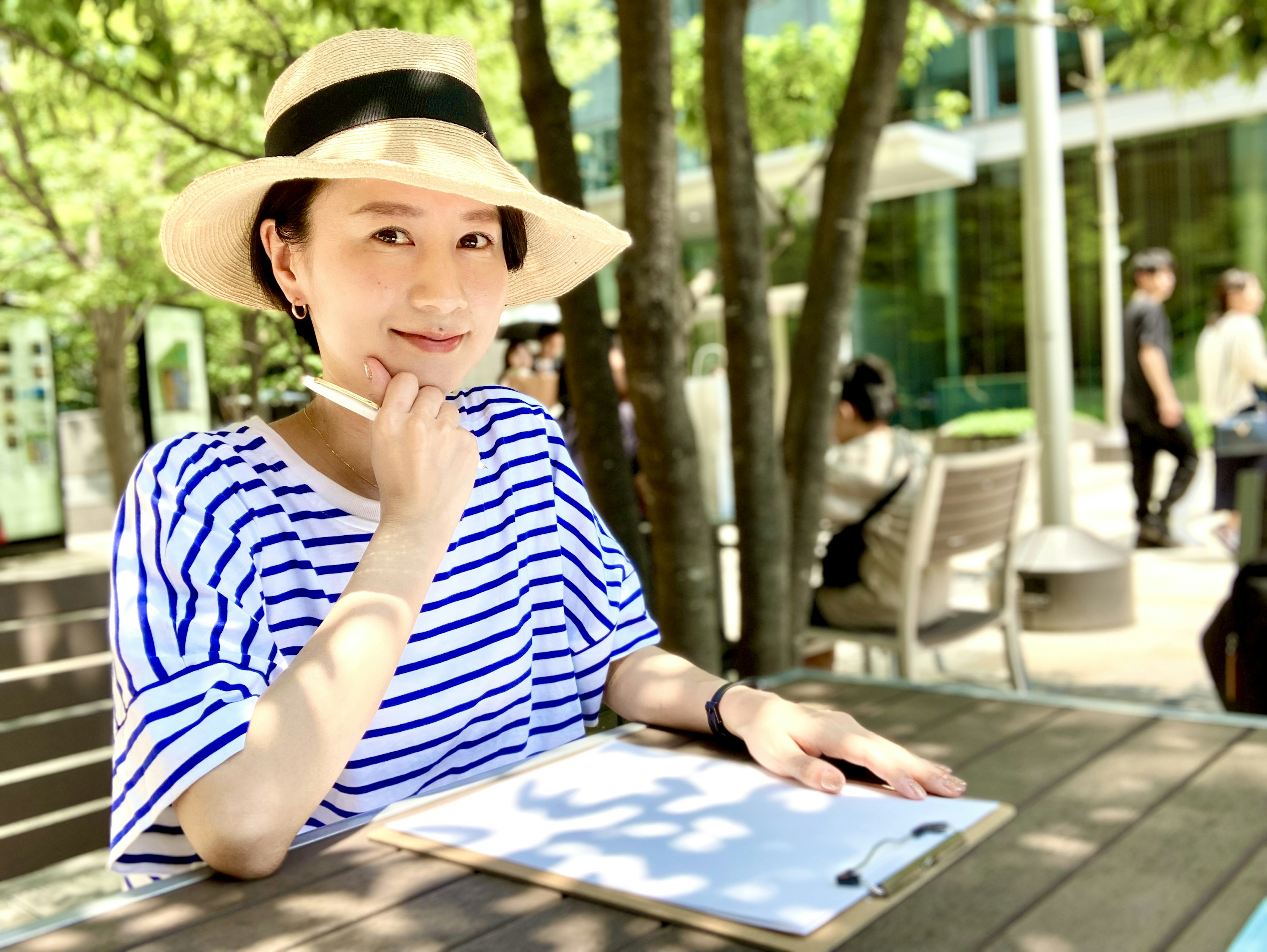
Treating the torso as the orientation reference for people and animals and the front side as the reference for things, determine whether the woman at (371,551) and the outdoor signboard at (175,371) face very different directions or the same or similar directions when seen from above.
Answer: same or similar directions

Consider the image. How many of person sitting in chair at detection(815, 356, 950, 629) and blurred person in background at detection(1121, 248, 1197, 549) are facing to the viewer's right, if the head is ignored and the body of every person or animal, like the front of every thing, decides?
1

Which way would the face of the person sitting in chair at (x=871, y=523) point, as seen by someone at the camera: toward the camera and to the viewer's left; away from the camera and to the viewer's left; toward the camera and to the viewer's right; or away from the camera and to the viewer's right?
away from the camera and to the viewer's left

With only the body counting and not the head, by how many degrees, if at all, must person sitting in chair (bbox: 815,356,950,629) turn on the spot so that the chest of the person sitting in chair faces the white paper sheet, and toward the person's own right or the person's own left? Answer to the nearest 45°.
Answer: approximately 135° to the person's own left

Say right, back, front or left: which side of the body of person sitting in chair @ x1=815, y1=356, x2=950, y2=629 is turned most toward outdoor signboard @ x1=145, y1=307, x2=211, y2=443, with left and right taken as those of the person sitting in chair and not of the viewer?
front

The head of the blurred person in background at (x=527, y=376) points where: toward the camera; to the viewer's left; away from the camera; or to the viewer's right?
toward the camera

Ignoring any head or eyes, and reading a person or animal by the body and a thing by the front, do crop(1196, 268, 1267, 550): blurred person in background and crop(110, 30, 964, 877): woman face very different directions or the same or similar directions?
same or similar directions

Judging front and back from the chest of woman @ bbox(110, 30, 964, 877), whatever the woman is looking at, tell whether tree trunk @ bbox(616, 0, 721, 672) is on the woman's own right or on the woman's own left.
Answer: on the woman's own left

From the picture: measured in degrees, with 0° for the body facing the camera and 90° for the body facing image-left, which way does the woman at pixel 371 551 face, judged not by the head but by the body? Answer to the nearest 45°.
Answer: approximately 315°

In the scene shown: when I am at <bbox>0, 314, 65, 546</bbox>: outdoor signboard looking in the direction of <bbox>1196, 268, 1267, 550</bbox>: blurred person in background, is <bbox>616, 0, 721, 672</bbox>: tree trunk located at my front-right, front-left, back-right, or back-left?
front-right
